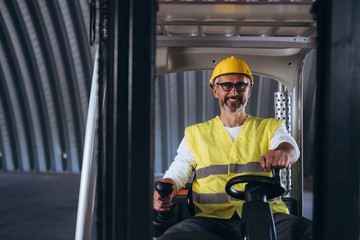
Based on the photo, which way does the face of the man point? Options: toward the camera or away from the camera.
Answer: toward the camera

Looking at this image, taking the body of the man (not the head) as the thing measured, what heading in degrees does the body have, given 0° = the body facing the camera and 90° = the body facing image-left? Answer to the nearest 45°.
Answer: approximately 0°
